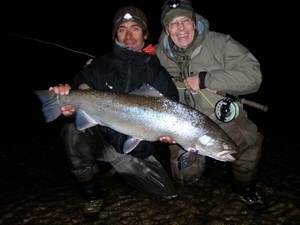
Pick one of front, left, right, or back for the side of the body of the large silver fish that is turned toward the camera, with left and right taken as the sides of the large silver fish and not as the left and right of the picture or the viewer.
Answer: right

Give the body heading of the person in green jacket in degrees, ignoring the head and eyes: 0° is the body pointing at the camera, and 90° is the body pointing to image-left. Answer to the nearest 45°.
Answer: approximately 0°
